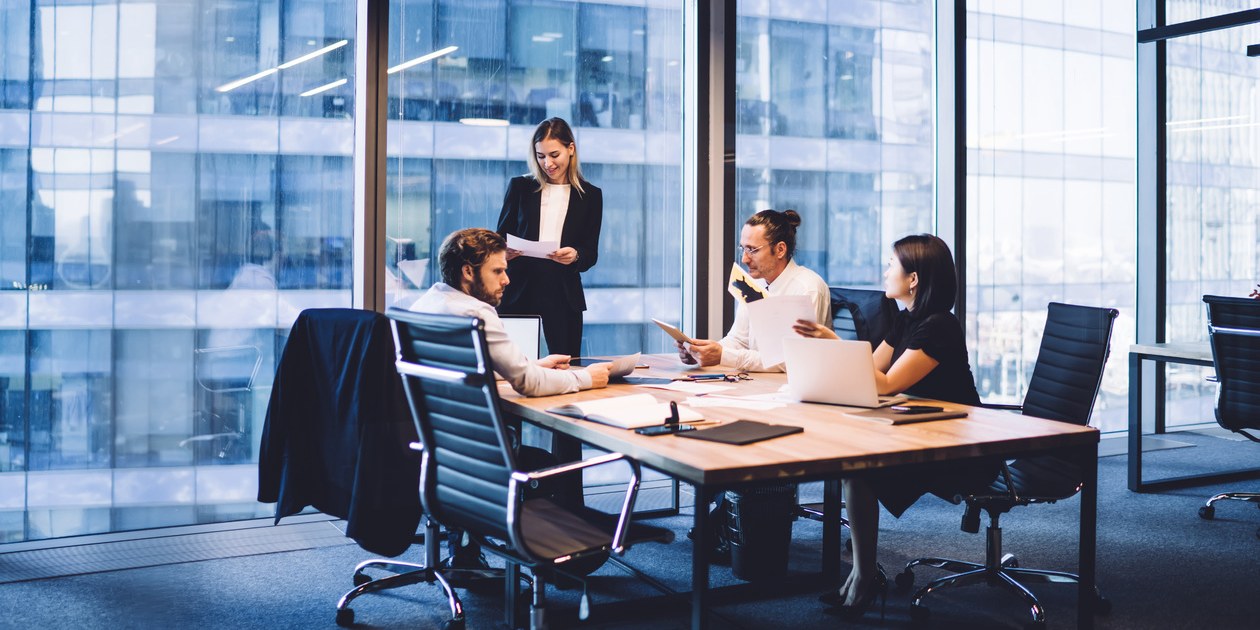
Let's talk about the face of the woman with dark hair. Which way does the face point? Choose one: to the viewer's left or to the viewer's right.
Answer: to the viewer's left

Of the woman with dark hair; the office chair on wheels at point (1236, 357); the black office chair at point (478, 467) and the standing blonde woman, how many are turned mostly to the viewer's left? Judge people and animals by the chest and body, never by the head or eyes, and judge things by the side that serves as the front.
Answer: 1

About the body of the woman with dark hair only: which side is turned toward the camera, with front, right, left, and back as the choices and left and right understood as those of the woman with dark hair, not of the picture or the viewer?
left

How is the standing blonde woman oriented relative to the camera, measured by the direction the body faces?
toward the camera

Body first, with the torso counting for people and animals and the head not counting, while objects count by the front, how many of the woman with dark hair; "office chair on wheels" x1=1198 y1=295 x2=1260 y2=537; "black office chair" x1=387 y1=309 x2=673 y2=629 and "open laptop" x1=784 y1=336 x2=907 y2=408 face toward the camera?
0

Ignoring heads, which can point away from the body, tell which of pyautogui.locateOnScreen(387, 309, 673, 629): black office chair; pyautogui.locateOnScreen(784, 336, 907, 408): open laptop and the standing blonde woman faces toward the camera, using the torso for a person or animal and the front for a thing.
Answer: the standing blonde woman

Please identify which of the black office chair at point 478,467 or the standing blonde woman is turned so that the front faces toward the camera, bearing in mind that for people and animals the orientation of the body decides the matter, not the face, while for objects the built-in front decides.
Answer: the standing blonde woman

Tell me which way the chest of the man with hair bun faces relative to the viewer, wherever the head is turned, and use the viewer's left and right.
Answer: facing the viewer and to the left of the viewer

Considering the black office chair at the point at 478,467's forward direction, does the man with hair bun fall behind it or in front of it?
in front

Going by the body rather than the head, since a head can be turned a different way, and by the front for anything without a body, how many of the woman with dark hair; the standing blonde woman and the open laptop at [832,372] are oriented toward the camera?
1

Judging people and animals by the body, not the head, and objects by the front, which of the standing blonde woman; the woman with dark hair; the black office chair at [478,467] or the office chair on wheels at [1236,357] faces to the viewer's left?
the woman with dark hair
